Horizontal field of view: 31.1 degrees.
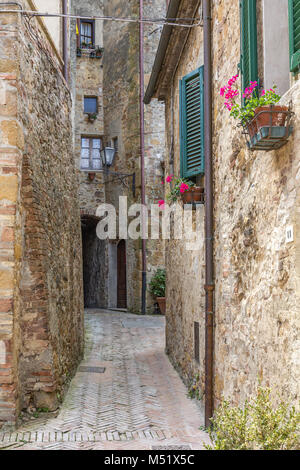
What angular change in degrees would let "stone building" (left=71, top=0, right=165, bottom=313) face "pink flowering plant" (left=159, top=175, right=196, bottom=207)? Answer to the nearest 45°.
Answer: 0° — it already faces it

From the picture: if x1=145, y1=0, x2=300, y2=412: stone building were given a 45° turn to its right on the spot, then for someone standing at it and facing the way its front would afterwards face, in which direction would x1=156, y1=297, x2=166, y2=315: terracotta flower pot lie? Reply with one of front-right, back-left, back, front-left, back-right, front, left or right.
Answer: right

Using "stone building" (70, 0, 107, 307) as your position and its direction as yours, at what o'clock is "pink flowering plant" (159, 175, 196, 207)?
The pink flowering plant is roughly at 12 o'clock from the stone building.

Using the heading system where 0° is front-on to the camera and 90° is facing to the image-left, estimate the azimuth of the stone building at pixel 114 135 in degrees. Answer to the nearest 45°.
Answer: approximately 0°

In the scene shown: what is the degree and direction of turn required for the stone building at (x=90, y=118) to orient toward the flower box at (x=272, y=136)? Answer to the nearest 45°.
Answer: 0° — it already faces it

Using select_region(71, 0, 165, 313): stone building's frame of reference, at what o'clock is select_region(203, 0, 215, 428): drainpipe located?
The drainpipe is roughly at 12 o'clock from the stone building.

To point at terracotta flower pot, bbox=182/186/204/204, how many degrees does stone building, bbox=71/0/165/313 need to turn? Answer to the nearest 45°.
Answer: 0° — it already faces it

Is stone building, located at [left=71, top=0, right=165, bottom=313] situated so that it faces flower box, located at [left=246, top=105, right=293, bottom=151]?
yes

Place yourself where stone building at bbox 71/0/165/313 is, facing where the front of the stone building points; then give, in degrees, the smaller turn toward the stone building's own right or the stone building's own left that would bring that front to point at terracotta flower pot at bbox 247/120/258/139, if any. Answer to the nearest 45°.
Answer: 0° — it already faces it

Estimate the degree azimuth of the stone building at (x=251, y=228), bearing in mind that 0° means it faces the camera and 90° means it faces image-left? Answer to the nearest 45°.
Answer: approximately 45°
